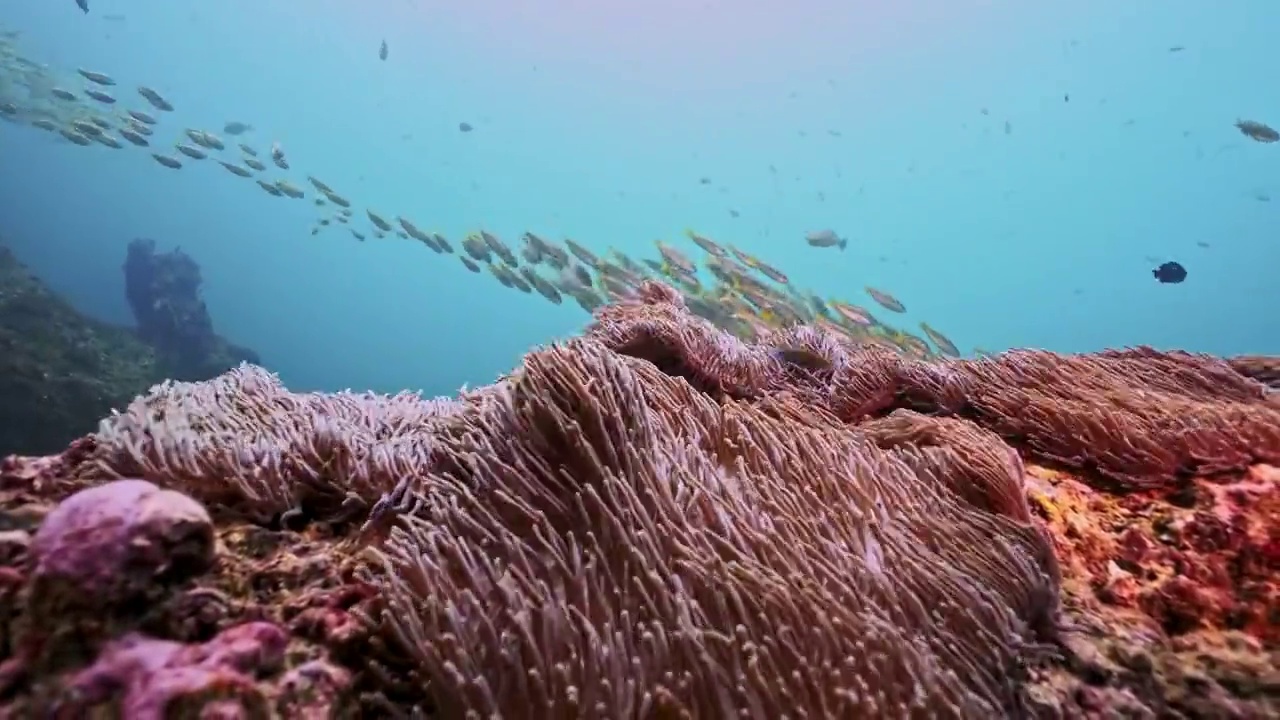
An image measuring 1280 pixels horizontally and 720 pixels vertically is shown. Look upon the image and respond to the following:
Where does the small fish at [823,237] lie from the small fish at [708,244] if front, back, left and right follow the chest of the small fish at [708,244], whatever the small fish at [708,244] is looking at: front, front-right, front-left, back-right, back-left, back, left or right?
front-left

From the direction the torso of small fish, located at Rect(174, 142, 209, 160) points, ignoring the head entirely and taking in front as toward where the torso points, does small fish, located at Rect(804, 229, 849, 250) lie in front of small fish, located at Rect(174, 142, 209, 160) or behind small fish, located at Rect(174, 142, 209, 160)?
in front

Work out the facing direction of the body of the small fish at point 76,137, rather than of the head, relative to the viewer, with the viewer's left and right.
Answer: facing to the right of the viewer

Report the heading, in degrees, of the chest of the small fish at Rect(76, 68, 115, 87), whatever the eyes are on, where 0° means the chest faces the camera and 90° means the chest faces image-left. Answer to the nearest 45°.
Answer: approximately 270°

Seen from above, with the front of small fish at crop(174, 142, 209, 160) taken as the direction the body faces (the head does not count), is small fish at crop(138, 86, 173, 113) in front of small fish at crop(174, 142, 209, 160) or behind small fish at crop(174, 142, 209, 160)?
behind

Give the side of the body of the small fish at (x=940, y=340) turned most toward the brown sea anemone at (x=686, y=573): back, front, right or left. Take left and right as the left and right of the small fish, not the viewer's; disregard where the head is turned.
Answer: right
